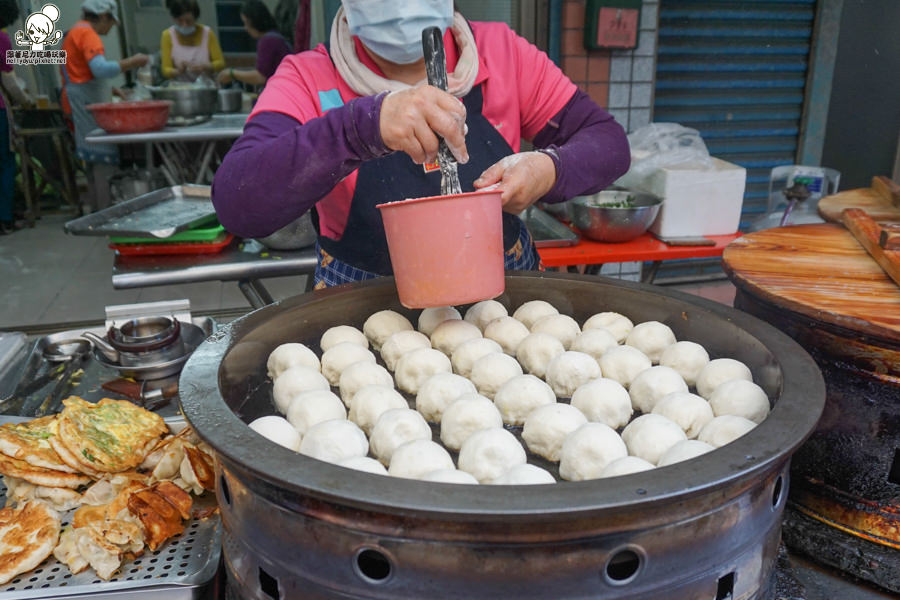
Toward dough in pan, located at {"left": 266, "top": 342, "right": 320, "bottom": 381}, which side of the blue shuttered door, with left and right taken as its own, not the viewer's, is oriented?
front

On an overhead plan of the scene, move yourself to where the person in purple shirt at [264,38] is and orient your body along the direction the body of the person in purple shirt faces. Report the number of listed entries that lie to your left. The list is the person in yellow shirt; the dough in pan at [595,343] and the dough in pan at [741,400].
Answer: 2

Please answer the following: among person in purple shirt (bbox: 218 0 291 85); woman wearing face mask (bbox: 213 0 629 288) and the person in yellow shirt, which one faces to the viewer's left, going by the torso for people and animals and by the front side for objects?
the person in purple shirt

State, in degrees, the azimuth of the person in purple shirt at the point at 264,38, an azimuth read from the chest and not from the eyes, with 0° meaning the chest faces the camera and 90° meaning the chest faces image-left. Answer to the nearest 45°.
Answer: approximately 90°

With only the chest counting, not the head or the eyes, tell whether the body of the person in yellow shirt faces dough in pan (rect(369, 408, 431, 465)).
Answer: yes

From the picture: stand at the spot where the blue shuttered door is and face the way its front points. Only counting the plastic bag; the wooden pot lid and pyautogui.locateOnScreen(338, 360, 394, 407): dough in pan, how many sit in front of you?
3

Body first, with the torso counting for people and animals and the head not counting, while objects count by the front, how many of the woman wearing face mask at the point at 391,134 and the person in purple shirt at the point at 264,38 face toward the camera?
1

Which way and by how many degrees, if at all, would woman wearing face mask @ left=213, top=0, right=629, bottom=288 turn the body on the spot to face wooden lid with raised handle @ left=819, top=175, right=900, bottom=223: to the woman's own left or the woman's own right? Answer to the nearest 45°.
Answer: approximately 90° to the woman's own left

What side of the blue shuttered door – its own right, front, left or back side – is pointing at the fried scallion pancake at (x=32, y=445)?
front

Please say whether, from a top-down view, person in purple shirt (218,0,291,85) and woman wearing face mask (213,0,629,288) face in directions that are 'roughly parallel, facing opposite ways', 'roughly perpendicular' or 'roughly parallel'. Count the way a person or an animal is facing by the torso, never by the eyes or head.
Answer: roughly perpendicular

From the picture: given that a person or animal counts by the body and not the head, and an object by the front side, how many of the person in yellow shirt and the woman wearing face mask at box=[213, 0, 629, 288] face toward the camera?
2
